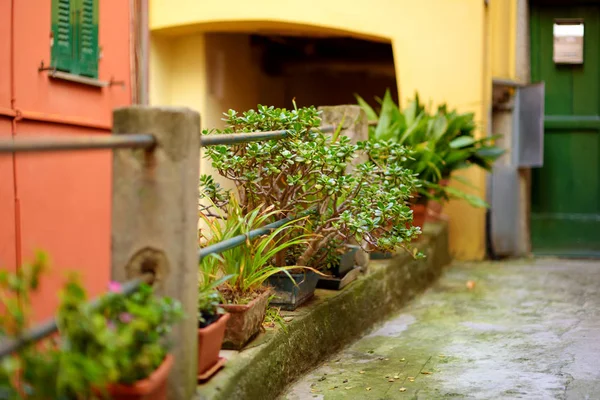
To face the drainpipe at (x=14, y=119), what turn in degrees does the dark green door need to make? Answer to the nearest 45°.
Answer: approximately 45° to its right

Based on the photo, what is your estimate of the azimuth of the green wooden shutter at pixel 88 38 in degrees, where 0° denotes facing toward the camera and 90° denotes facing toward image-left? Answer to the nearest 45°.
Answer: approximately 315°

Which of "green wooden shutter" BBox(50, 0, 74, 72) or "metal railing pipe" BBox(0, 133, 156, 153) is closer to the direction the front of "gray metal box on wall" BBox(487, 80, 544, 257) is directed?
the metal railing pipe

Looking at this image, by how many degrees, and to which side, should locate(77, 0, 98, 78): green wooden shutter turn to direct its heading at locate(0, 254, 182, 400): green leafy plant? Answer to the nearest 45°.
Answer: approximately 45° to its right

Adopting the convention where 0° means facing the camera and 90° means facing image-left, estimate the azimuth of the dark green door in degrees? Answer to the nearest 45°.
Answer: approximately 0°

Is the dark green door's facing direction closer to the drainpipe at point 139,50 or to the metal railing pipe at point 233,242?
the metal railing pipe

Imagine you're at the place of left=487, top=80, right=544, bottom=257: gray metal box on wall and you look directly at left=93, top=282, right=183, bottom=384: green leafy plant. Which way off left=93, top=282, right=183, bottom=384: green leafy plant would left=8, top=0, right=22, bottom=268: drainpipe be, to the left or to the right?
right

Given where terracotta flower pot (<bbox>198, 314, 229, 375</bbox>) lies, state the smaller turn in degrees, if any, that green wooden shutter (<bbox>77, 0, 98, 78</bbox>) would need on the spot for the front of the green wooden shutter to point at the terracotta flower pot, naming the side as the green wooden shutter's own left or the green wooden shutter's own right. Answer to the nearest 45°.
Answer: approximately 45° to the green wooden shutter's own right

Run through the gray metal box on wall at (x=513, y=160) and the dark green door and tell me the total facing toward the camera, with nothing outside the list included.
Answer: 2
